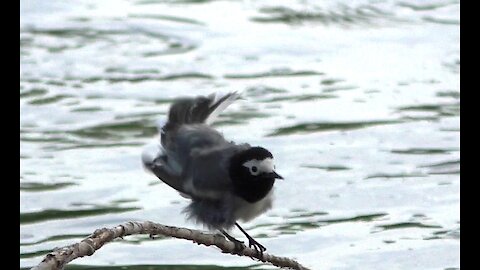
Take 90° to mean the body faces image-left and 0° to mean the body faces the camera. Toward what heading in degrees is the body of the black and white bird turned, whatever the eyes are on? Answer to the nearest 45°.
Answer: approximately 315°
